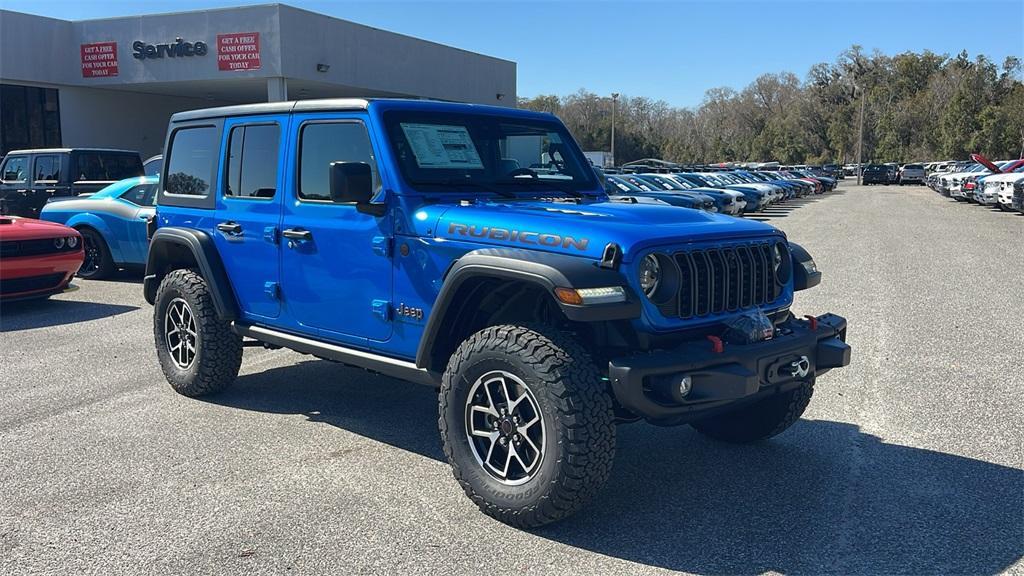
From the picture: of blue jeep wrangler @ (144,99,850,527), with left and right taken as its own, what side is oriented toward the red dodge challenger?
back

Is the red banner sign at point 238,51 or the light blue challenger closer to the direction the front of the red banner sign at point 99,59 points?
the light blue challenger

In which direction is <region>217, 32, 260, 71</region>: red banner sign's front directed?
toward the camera

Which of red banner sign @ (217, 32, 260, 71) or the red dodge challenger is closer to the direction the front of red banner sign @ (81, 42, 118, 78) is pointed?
the red dodge challenger

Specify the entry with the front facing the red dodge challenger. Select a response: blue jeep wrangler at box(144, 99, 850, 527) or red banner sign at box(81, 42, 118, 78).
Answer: the red banner sign

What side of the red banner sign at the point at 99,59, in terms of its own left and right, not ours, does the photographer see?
front

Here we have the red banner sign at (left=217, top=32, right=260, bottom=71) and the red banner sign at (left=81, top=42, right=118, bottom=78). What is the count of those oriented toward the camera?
2

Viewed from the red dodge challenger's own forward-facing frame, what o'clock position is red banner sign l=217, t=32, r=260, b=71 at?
The red banner sign is roughly at 8 o'clock from the red dodge challenger.

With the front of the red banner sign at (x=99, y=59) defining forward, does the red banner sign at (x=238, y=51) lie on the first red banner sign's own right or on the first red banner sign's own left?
on the first red banner sign's own left

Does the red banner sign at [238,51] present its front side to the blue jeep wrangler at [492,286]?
yes

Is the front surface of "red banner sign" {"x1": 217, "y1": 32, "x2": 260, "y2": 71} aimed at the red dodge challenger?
yes
